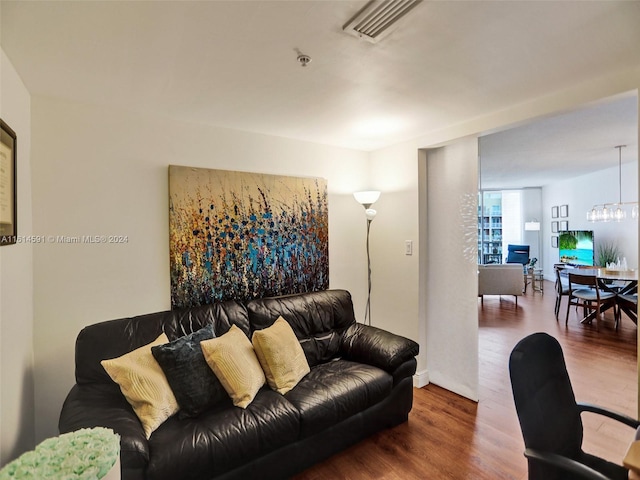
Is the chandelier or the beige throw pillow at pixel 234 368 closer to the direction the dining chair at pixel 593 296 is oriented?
the chandelier

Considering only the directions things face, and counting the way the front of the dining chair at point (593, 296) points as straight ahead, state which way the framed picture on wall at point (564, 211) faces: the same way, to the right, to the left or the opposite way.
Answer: the opposite way

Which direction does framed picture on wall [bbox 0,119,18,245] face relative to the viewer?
to the viewer's right

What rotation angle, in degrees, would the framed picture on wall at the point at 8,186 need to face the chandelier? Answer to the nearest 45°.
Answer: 0° — it already faces it

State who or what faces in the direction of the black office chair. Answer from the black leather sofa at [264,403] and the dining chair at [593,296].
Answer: the black leather sofa

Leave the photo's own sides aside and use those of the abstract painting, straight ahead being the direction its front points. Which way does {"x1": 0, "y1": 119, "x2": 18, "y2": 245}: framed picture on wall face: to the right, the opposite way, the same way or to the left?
to the left

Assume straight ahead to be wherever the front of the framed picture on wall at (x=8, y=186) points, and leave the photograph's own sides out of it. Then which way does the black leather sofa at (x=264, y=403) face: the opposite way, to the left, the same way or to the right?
to the right

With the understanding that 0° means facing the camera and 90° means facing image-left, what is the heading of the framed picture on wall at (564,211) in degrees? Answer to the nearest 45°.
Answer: approximately 45°

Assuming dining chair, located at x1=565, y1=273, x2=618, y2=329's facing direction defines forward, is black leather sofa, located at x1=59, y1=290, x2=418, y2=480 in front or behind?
behind

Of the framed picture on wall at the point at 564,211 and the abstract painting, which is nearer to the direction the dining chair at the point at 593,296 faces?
the framed picture on wall

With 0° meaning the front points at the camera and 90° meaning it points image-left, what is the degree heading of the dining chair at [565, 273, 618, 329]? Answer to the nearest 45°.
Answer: approximately 225°
